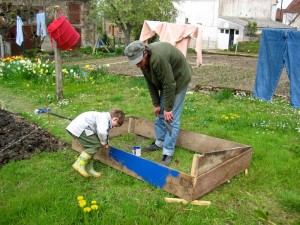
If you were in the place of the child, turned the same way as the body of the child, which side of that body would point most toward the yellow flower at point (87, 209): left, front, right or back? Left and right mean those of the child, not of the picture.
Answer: right

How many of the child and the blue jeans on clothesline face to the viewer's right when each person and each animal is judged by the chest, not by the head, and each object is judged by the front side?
1

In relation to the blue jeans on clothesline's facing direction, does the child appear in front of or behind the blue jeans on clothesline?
in front

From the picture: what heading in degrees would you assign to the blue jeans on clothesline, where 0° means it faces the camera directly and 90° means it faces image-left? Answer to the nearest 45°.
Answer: approximately 0°

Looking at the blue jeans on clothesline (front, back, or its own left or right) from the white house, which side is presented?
back

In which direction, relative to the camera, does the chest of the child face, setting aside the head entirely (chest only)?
to the viewer's right

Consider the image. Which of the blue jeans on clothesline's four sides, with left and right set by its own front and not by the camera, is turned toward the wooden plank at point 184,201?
front

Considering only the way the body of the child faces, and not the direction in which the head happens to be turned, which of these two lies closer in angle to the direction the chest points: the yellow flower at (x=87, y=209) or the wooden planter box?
the wooden planter box

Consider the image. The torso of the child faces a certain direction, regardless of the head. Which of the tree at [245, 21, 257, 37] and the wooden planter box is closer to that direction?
the wooden planter box

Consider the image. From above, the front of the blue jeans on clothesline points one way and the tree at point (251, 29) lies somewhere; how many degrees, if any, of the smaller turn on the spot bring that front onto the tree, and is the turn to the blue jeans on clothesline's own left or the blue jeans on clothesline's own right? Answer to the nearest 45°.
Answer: approximately 180°

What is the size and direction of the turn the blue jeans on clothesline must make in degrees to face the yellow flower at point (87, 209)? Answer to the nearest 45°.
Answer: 0° — it already faces it

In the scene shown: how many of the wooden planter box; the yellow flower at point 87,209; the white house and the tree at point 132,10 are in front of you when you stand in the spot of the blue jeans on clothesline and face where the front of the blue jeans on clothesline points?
2

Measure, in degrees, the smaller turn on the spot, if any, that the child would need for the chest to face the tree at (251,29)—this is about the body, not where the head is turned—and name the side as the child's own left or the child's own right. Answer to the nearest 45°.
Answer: approximately 45° to the child's own left
